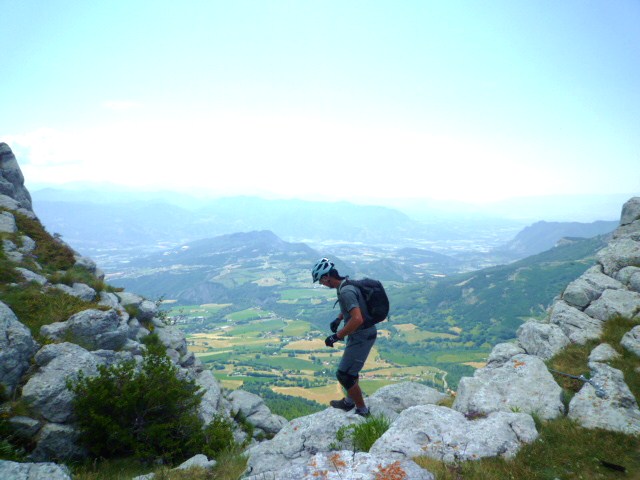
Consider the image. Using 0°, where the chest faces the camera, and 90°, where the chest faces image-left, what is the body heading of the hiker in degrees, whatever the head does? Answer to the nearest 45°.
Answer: approximately 90°

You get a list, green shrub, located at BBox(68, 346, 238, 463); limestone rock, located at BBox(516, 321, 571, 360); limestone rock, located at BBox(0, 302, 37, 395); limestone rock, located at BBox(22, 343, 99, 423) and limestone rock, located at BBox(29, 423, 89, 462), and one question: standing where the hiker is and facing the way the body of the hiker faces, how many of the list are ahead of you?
4

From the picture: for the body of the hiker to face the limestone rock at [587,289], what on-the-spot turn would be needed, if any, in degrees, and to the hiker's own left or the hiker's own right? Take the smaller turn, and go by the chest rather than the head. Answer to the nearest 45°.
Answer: approximately 135° to the hiker's own right

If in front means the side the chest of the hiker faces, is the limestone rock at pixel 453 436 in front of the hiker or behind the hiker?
behind

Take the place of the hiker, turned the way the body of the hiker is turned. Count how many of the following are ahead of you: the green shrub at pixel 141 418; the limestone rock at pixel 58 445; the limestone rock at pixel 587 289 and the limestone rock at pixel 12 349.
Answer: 3

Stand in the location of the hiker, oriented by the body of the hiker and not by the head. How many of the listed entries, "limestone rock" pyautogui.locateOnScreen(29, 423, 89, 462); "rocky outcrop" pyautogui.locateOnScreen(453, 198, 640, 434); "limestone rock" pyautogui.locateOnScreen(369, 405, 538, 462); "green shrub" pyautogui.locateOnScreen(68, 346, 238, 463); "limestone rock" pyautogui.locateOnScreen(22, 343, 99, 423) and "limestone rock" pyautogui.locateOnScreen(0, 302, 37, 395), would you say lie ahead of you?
4

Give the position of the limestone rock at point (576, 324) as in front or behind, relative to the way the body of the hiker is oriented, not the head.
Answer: behind

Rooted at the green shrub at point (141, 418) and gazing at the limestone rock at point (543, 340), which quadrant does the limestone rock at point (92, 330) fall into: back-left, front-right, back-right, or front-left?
back-left

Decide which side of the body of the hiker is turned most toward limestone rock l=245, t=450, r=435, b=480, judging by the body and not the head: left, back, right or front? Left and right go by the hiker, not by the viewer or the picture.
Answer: left

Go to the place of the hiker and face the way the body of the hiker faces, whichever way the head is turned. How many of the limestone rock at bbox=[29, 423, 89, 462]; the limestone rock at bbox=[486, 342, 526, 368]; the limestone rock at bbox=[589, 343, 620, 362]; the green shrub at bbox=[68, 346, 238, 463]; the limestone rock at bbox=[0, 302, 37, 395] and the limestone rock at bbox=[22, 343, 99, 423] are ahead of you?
4

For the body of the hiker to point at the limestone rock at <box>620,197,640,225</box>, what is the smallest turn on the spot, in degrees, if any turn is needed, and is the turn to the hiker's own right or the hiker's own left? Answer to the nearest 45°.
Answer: approximately 135° to the hiker's own right

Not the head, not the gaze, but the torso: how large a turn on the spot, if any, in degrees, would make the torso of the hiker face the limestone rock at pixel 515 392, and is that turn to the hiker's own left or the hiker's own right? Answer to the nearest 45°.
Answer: approximately 180°
